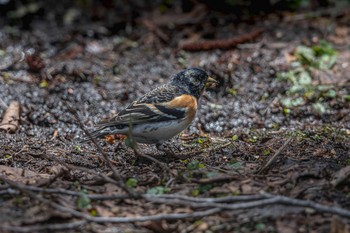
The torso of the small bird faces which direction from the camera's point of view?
to the viewer's right

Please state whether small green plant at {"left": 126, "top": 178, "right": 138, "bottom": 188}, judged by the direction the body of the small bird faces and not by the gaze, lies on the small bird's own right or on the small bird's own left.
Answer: on the small bird's own right

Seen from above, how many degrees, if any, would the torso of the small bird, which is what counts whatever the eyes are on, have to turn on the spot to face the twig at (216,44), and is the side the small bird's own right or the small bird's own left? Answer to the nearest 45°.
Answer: approximately 90° to the small bird's own left

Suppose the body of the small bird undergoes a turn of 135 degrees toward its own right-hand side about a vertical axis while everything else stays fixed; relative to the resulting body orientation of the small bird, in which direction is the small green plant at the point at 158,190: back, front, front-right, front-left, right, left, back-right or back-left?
front-left

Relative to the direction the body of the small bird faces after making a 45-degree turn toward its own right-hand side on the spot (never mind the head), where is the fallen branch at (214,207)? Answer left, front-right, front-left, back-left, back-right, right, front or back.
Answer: front-right

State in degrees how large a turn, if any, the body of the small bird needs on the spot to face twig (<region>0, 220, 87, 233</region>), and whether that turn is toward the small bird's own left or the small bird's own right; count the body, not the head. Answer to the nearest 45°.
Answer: approximately 135° to the small bird's own right

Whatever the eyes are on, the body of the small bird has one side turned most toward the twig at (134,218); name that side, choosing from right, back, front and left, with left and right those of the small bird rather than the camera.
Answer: right

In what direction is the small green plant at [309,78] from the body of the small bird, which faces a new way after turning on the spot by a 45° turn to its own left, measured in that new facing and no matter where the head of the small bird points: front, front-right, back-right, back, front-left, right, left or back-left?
front

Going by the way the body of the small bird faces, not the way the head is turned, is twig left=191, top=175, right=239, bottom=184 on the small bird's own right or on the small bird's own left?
on the small bird's own right
